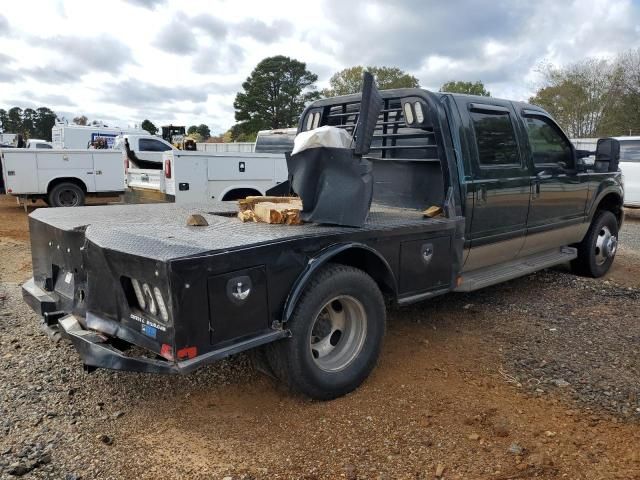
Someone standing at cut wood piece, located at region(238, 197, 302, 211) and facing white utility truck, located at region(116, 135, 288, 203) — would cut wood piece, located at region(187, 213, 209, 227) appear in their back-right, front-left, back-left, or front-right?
back-left

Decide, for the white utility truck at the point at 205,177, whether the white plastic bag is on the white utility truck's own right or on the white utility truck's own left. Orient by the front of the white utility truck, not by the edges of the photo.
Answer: on the white utility truck's own right

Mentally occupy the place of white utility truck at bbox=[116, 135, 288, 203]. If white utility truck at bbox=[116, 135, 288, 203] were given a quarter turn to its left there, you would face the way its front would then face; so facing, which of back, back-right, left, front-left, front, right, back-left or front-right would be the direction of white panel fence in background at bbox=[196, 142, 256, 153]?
front-right

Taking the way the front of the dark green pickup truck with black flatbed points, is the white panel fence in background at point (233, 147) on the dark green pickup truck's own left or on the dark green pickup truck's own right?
on the dark green pickup truck's own left

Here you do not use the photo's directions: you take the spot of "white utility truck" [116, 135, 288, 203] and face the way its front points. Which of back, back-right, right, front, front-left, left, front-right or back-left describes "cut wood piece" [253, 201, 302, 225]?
back-right

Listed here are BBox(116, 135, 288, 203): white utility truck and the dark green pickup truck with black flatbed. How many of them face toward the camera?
0

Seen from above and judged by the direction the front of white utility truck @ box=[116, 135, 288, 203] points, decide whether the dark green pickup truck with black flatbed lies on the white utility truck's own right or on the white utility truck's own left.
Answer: on the white utility truck's own right

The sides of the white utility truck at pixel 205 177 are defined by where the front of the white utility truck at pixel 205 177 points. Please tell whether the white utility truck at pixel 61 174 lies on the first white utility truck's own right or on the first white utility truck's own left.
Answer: on the first white utility truck's own left

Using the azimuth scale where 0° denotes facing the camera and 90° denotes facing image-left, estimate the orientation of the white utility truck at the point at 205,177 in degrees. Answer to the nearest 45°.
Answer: approximately 225°

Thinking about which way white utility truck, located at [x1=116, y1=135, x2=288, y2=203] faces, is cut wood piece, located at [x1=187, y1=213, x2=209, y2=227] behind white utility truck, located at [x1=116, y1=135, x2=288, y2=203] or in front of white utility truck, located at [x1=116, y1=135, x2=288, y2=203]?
behind

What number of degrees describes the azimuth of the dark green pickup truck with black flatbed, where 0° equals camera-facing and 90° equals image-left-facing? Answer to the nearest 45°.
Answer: approximately 225°

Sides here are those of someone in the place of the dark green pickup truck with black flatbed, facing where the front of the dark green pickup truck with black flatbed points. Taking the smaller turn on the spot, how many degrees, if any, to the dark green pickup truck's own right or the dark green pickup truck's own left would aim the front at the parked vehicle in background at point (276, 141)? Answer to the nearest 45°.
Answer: approximately 45° to the dark green pickup truck's own left
